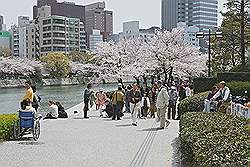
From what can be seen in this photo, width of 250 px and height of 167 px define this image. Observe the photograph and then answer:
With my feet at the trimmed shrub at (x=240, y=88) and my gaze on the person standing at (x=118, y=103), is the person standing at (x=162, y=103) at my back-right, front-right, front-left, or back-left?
front-left

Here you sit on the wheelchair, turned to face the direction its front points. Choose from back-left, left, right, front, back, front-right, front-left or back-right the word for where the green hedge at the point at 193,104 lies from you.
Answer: front-right

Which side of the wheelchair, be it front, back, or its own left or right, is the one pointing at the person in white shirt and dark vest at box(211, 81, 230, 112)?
right

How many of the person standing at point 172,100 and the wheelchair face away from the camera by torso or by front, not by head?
2

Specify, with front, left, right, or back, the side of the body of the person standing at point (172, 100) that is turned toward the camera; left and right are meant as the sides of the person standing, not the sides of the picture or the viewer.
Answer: back

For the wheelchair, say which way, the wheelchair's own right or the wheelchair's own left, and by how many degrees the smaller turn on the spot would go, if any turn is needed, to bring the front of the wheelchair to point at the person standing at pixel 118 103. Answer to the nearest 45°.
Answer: approximately 45° to the wheelchair's own right

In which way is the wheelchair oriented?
away from the camera

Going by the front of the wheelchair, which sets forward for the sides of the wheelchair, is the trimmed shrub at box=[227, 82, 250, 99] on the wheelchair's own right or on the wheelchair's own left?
on the wheelchair's own right
